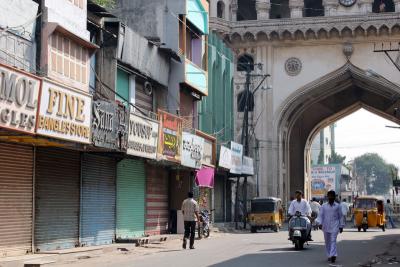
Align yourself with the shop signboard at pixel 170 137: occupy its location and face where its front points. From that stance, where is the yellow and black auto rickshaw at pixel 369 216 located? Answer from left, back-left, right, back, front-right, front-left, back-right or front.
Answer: left

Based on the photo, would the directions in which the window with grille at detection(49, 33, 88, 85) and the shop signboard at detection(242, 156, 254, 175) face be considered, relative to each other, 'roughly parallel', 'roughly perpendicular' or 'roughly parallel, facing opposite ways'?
roughly parallel

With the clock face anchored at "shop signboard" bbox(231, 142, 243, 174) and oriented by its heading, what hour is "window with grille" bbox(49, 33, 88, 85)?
The window with grille is roughly at 2 o'clock from the shop signboard.

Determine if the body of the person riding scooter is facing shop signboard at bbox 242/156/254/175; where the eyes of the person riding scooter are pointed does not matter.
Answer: no

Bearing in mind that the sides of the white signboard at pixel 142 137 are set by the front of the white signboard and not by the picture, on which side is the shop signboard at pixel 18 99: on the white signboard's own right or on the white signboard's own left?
on the white signboard's own right

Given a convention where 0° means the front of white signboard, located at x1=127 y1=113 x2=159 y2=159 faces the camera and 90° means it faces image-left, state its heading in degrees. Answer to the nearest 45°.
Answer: approximately 315°

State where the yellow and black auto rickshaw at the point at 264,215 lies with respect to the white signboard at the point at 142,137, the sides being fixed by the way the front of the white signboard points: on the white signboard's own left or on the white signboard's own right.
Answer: on the white signboard's own left

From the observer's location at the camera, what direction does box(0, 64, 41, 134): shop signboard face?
facing the viewer and to the right of the viewer

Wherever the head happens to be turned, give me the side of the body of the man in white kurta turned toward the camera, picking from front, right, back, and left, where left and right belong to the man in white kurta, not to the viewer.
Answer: front

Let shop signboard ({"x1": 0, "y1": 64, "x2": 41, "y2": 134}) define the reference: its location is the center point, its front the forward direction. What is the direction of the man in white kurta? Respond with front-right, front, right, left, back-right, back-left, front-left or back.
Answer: front-left

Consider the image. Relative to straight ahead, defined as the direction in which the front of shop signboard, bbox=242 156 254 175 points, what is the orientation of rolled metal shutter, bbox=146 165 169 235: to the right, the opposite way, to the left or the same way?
the same way

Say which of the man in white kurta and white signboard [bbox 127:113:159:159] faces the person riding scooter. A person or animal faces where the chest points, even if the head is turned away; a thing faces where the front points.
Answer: the white signboard

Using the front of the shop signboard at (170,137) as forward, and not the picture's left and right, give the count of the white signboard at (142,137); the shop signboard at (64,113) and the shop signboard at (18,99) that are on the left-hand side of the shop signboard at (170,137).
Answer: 0

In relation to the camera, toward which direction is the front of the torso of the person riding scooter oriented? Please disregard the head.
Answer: toward the camera

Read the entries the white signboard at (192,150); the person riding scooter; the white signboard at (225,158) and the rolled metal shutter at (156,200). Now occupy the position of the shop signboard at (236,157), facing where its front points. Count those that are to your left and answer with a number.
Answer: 0

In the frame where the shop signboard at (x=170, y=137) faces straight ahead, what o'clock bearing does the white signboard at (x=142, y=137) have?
The white signboard is roughly at 2 o'clock from the shop signboard.
